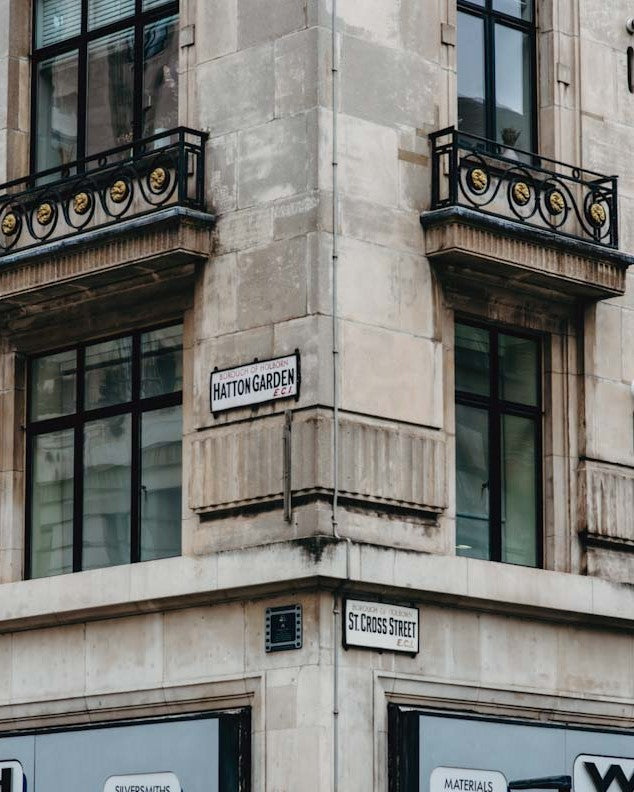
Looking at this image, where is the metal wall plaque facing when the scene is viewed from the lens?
facing the viewer and to the left of the viewer

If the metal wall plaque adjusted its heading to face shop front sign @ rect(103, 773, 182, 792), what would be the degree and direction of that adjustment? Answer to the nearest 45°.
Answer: approximately 90° to its right
